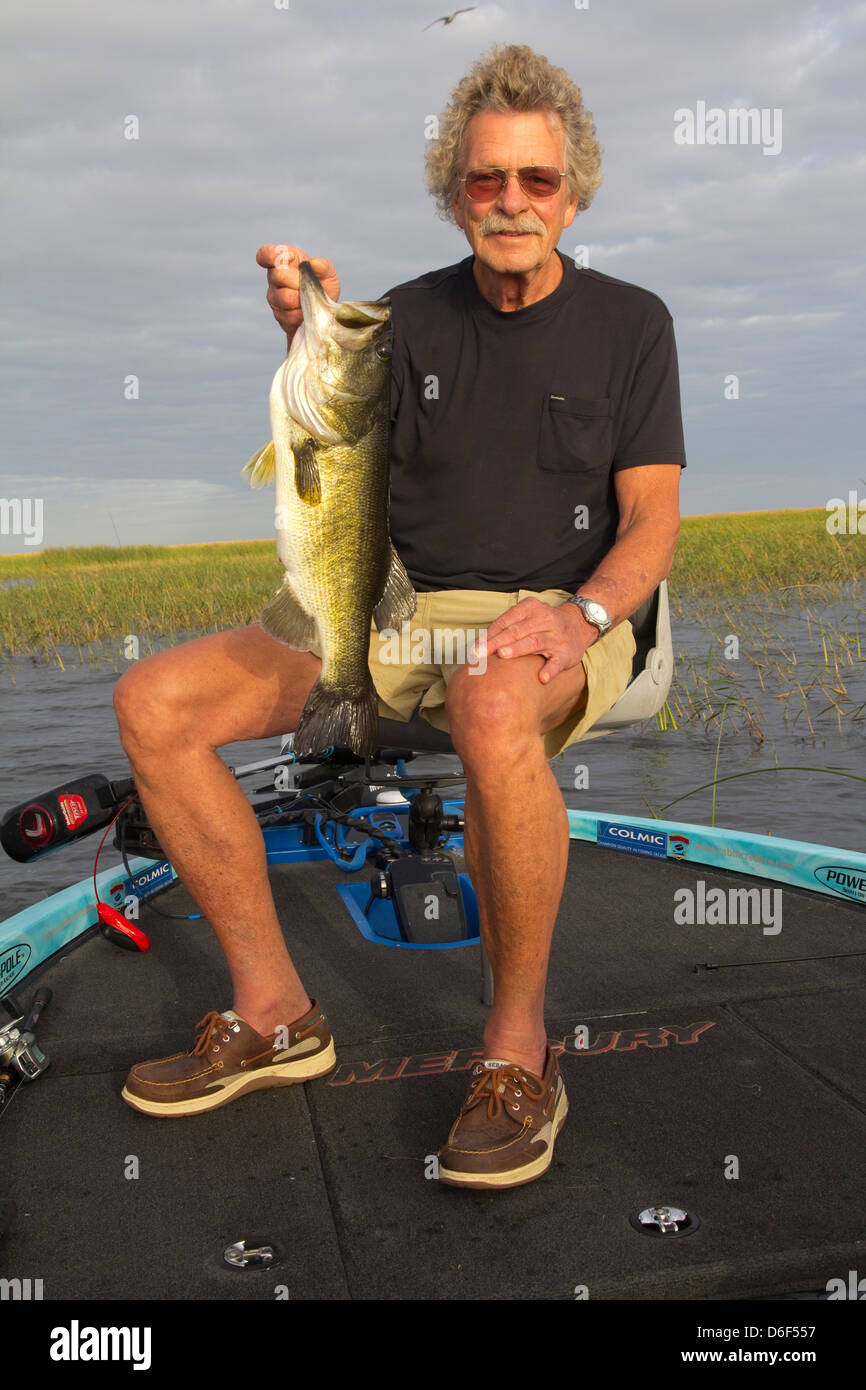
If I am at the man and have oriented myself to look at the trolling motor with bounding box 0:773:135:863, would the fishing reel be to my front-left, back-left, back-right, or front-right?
front-left

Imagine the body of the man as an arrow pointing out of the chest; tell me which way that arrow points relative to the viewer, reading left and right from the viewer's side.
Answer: facing the viewer

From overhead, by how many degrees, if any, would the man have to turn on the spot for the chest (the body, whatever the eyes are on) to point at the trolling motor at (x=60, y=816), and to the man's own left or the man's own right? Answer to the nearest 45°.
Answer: approximately 135° to the man's own right

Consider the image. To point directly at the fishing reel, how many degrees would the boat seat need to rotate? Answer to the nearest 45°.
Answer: approximately 45° to its right

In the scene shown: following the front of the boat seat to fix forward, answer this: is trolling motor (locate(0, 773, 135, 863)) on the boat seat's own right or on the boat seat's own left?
on the boat seat's own right

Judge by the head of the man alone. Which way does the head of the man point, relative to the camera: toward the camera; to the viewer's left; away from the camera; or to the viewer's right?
toward the camera

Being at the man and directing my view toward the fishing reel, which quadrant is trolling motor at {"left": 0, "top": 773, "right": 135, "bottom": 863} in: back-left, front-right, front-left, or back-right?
front-right

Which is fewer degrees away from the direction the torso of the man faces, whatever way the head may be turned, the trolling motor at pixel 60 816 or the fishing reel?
the fishing reel

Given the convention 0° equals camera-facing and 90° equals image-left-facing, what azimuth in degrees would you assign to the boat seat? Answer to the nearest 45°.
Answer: approximately 45°

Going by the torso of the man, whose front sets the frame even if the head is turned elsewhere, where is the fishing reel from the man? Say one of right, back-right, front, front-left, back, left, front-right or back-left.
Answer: right
